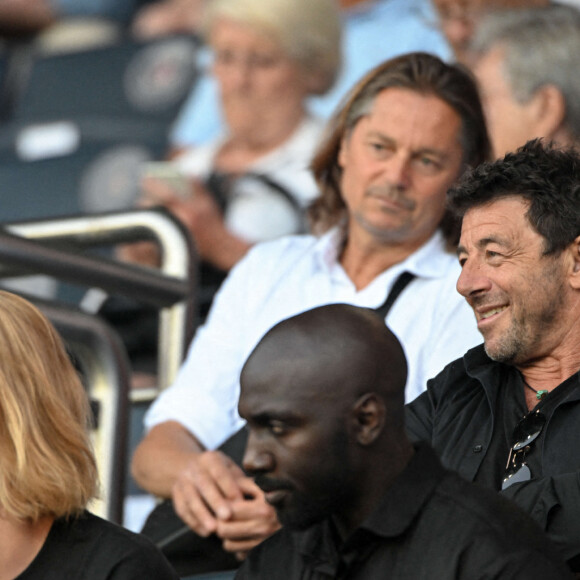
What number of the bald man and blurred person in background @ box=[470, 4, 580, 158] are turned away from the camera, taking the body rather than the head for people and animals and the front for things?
0

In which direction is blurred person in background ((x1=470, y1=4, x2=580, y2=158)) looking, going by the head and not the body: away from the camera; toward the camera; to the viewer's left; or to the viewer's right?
to the viewer's left

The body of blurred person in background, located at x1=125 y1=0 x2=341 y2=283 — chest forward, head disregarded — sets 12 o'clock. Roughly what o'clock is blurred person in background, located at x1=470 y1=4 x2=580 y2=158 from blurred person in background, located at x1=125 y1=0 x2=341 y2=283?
blurred person in background, located at x1=470 y1=4 x2=580 y2=158 is roughly at 9 o'clock from blurred person in background, located at x1=125 y1=0 x2=341 y2=283.

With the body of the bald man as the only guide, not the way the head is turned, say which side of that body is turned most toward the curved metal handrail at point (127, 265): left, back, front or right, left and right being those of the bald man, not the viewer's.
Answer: right

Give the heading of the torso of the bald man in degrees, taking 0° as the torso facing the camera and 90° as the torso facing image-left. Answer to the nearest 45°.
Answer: approximately 45°

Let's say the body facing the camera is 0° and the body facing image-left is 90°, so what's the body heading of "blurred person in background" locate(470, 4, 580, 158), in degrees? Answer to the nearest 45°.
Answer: approximately 90°

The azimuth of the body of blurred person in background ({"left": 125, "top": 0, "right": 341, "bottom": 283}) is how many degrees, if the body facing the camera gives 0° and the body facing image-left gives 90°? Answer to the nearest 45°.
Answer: approximately 45°

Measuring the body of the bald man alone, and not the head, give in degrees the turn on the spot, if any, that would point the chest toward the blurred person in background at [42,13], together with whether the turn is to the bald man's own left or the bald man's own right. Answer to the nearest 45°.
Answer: approximately 135° to the bald man's own right

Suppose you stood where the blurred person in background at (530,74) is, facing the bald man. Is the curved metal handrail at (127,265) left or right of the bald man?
right

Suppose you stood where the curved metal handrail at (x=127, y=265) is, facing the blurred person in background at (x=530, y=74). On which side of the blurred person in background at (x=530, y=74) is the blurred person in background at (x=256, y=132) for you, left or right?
left
